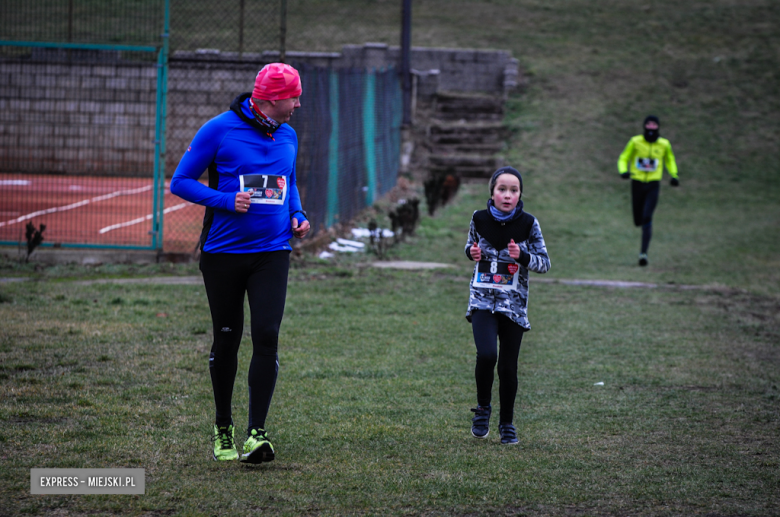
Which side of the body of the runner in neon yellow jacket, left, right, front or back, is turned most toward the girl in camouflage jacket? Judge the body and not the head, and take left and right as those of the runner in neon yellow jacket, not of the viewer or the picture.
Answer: front

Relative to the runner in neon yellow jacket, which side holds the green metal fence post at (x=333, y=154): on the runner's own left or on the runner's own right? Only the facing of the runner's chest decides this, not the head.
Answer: on the runner's own right

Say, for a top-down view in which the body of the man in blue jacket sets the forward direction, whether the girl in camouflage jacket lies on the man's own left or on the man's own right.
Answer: on the man's own left

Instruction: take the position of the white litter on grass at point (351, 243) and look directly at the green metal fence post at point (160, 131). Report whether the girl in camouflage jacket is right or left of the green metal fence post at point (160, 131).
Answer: left

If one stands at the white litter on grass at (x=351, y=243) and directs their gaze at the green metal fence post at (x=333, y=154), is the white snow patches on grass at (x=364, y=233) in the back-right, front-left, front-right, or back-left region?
front-right

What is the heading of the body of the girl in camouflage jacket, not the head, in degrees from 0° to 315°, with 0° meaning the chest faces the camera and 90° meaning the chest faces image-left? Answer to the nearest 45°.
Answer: approximately 0°

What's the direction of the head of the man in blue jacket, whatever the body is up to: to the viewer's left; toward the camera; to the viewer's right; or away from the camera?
to the viewer's right

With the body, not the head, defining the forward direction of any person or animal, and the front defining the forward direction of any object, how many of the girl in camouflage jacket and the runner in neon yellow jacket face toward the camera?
2

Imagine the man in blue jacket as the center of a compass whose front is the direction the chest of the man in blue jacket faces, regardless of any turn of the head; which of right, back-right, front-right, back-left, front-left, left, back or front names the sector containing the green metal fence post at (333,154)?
back-left

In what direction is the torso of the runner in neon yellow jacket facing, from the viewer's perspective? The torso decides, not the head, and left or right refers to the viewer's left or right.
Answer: facing the viewer
